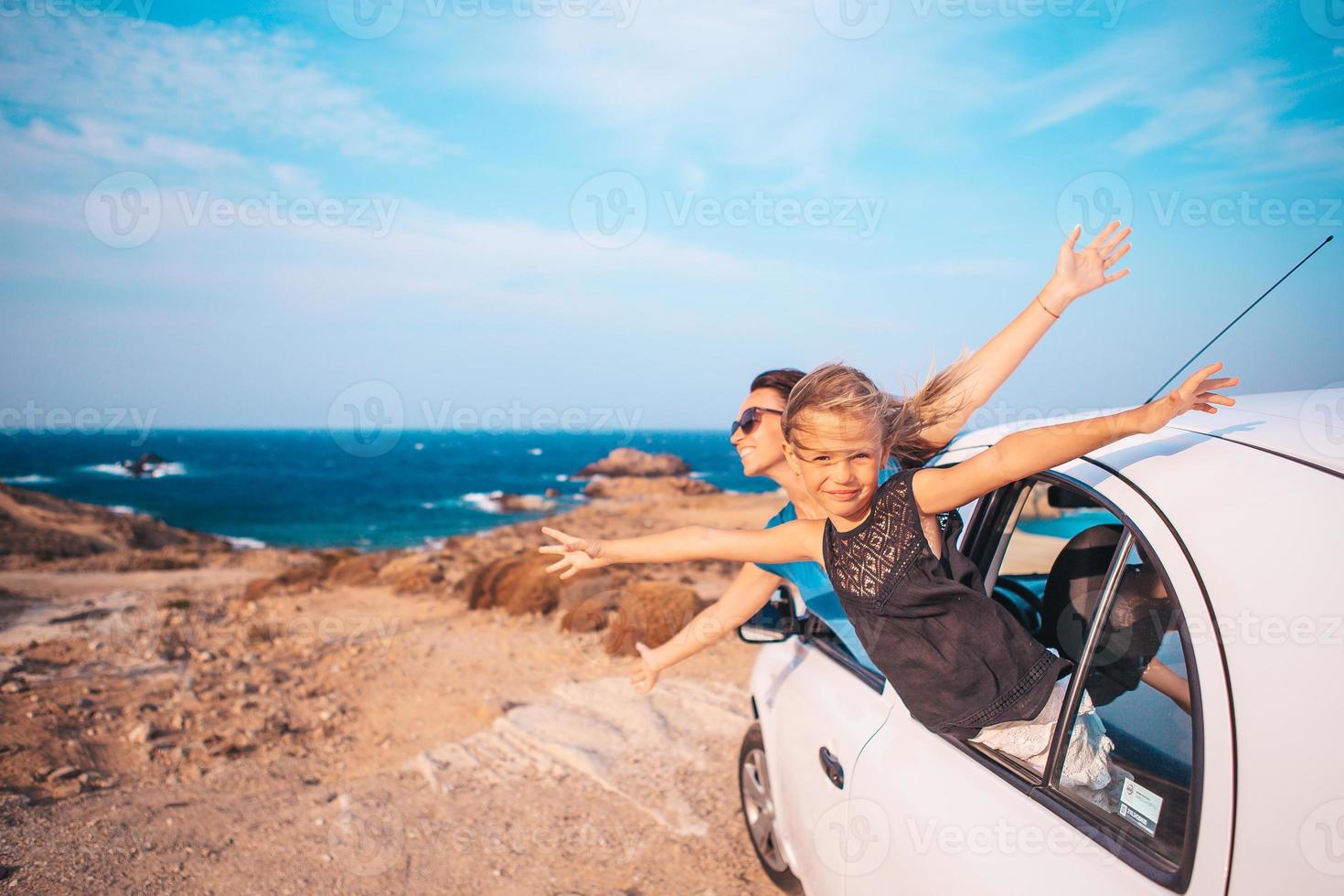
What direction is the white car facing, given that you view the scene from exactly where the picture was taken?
facing away from the viewer and to the left of the viewer

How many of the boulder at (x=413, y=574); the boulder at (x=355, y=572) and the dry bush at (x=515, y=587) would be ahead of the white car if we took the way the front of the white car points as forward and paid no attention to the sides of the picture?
3

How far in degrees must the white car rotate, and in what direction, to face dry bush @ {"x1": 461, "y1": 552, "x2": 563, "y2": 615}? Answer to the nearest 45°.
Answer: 0° — it already faces it

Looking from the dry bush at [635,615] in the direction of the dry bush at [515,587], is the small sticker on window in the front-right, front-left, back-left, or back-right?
back-left

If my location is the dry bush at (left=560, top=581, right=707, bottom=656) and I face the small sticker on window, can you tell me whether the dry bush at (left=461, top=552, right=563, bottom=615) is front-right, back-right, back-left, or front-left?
back-right

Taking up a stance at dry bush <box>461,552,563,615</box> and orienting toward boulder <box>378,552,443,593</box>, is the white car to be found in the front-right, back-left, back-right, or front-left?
back-left

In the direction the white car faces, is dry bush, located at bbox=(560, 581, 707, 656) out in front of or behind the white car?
in front

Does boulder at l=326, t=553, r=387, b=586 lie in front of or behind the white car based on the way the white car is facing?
in front

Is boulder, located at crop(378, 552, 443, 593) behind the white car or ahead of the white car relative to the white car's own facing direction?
ahead
